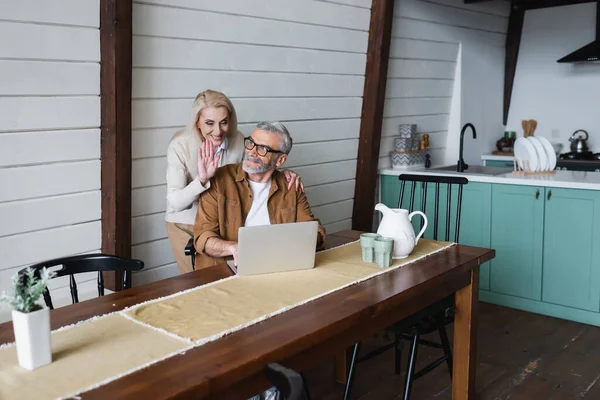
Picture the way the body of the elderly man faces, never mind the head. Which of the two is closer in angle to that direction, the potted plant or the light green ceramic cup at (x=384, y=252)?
the potted plant

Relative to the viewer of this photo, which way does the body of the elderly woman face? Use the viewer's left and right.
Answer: facing the viewer and to the right of the viewer

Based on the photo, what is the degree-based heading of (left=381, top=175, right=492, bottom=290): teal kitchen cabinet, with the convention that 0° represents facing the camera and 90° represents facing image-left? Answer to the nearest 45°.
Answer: approximately 45°

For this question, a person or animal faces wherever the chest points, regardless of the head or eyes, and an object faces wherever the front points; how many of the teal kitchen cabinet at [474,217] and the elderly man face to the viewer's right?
0

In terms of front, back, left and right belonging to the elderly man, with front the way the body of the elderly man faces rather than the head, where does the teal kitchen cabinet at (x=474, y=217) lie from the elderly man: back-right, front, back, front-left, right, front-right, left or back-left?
back-left

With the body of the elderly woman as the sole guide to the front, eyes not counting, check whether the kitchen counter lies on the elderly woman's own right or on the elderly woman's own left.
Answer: on the elderly woman's own left

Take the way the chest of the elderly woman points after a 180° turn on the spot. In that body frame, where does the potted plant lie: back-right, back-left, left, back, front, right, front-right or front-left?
back-left

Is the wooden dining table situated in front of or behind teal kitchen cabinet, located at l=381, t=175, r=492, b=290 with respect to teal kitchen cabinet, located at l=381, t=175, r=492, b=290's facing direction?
in front

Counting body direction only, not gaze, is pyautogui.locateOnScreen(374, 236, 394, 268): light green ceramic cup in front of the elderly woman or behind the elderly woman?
in front

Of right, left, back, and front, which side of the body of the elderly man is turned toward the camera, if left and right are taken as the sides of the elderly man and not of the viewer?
front

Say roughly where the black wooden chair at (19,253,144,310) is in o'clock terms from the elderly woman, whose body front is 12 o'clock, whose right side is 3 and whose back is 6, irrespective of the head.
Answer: The black wooden chair is roughly at 2 o'clock from the elderly woman.
